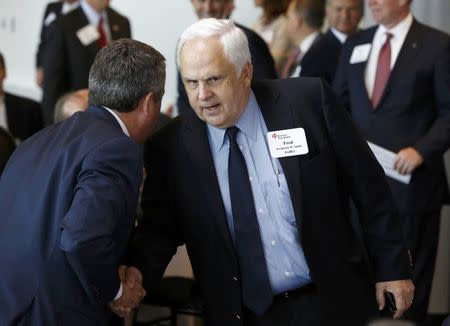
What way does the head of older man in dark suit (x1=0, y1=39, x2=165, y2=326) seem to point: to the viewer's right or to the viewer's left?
to the viewer's right

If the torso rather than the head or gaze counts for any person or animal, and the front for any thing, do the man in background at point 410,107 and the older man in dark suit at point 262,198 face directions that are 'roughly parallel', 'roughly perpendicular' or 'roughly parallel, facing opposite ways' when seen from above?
roughly parallel

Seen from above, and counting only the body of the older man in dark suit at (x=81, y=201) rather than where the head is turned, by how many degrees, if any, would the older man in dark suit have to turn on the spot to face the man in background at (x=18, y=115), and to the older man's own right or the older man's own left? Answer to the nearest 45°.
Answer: approximately 45° to the older man's own left

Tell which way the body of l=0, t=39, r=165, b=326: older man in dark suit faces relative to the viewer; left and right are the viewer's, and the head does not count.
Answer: facing away from the viewer and to the right of the viewer

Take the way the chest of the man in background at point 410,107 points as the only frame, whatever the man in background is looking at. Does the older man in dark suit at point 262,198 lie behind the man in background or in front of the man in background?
in front

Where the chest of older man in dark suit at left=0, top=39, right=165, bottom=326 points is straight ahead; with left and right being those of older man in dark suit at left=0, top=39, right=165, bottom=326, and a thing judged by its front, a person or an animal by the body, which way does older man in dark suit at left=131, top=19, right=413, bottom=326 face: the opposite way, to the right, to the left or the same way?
the opposite way

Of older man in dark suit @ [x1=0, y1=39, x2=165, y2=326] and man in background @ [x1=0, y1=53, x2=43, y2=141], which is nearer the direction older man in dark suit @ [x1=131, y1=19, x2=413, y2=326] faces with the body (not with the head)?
the older man in dark suit

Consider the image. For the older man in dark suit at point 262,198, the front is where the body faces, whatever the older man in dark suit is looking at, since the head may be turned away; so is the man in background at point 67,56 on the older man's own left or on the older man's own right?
on the older man's own right

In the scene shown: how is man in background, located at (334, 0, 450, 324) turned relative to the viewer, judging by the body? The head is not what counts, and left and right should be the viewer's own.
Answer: facing the viewer and to the left of the viewer

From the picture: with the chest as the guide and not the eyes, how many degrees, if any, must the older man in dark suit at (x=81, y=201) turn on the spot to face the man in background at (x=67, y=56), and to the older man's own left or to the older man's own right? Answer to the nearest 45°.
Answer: approximately 45° to the older man's own left

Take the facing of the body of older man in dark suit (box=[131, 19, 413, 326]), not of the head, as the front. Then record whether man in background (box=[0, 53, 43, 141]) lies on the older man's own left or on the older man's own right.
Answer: on the older man's own right

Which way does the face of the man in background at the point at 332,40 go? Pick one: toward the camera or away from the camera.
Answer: toward the camera

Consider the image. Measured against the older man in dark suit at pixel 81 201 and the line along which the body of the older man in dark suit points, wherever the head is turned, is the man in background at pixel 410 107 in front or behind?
in front

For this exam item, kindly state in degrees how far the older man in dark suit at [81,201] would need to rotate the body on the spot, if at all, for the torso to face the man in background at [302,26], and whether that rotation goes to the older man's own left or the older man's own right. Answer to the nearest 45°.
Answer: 0° — they already face them

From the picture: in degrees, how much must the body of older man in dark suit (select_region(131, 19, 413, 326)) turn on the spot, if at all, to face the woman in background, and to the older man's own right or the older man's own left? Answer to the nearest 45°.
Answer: approximately 135° to the older man's own right

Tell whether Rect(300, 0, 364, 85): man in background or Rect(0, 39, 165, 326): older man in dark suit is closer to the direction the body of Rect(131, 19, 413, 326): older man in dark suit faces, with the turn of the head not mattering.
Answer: the older man in dark suit

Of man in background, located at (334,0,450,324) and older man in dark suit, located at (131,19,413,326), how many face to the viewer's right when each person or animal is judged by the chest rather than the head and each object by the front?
0
